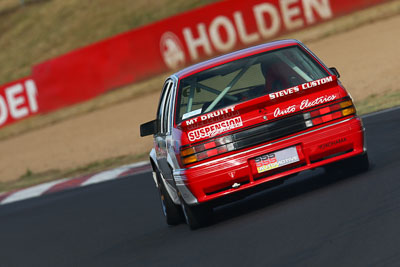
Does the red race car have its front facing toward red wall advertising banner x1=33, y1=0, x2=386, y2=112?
yes

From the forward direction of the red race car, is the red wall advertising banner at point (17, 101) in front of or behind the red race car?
in front

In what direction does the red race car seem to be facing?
away from the camera
